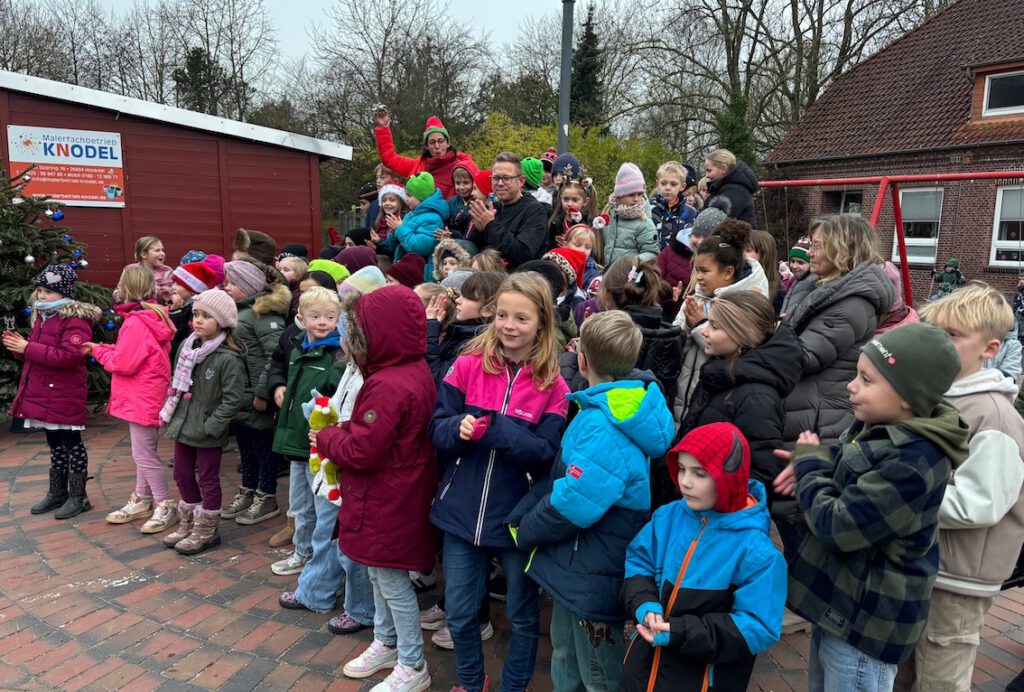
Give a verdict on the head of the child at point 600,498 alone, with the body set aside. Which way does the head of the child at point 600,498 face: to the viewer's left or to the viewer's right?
to the viewer's left

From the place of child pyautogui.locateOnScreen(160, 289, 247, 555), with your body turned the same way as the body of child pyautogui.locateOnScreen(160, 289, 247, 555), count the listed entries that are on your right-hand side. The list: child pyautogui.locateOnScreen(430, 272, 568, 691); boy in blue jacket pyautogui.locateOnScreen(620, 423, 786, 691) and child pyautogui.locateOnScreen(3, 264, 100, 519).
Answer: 1

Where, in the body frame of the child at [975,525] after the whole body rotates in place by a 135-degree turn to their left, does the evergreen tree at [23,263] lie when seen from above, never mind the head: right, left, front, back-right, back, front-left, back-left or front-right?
back-right

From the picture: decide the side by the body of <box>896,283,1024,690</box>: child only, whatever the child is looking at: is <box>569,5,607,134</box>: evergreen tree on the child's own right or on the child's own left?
on the child's own right

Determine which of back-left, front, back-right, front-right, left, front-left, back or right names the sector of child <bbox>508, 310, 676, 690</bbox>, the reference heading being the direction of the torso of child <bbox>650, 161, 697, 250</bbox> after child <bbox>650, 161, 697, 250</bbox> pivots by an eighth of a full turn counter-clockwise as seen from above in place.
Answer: front

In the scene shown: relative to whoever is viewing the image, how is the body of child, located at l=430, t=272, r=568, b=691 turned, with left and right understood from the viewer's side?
facing the viewer

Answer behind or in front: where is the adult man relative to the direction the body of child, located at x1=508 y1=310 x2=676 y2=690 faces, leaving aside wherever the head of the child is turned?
in front

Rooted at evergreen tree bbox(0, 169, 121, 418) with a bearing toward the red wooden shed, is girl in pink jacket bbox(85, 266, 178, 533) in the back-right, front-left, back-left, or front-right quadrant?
back-right

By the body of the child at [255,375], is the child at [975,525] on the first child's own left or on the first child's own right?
on the first child's own left

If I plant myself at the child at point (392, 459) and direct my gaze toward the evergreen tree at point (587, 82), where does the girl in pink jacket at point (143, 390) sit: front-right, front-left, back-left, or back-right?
front-left

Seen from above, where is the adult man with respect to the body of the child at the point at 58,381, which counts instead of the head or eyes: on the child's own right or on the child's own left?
on the child's own left

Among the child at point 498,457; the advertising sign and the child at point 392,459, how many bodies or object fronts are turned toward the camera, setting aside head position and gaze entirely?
2

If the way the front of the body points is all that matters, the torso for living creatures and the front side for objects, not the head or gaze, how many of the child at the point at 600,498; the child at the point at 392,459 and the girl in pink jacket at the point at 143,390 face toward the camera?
0

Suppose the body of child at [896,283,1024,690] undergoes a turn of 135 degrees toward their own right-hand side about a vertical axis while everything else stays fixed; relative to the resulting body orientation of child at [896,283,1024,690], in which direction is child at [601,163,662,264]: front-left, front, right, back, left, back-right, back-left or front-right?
left

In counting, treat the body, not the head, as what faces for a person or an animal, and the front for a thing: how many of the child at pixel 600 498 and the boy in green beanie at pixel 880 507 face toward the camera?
0
